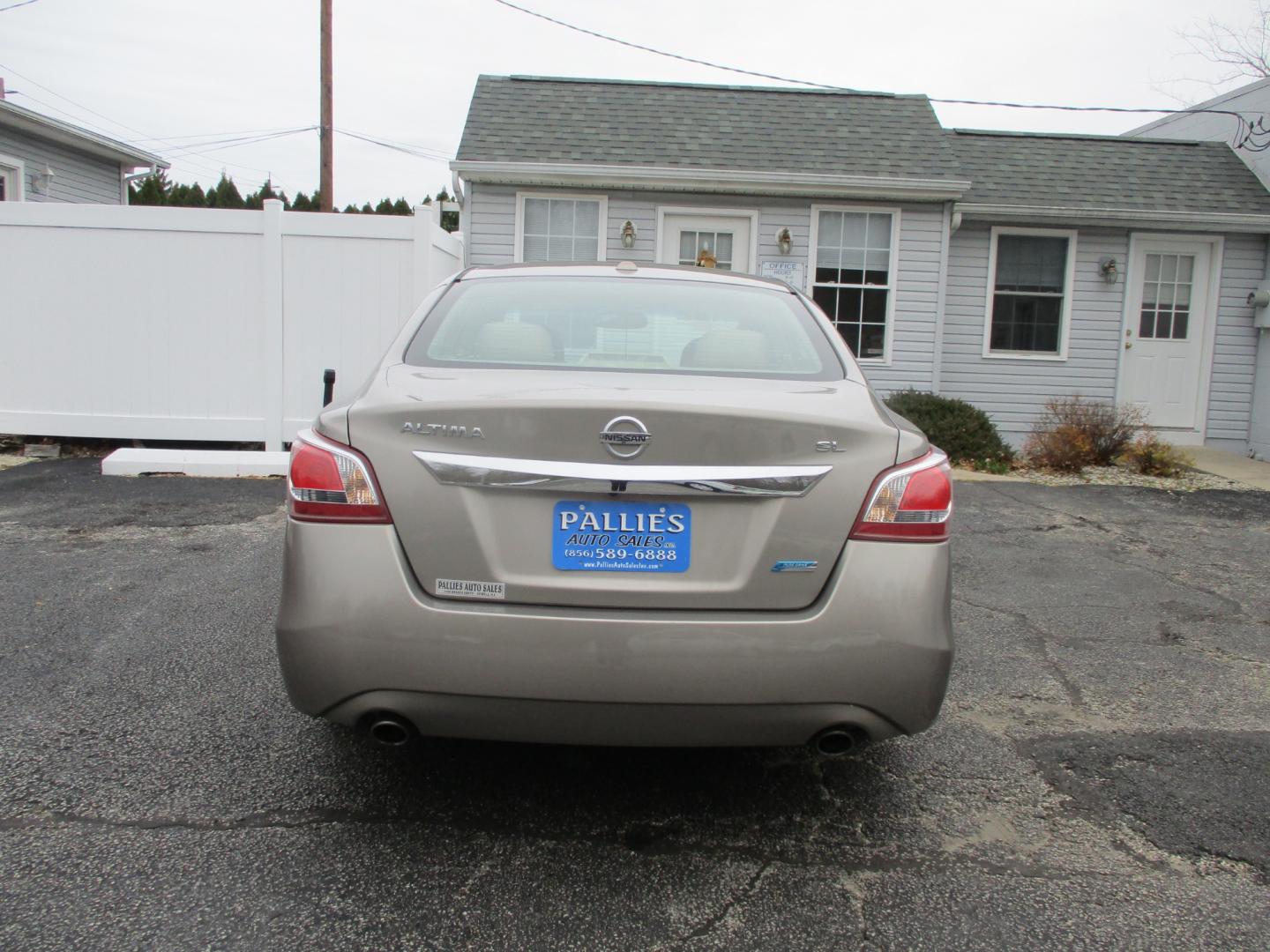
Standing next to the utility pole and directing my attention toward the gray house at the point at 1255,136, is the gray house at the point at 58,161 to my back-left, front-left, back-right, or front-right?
back-right

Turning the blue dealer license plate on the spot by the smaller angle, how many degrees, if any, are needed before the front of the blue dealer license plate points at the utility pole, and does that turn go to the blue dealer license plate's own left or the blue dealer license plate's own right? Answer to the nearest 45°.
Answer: approximately 180°

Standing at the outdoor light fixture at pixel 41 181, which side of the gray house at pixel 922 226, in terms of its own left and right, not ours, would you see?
right

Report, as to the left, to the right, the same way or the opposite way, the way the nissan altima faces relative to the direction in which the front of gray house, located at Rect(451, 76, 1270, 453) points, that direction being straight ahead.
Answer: the opposite way

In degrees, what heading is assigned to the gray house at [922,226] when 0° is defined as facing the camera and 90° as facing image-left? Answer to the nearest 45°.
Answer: approximately 0°

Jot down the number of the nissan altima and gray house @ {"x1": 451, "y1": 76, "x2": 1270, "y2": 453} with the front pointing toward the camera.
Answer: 1

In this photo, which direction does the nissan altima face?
away from the camera

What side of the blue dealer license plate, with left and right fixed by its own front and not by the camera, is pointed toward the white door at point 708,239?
back

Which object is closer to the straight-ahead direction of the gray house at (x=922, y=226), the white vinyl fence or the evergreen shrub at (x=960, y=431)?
the evergreen shrub

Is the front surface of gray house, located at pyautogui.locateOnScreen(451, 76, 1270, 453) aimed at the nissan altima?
yes
